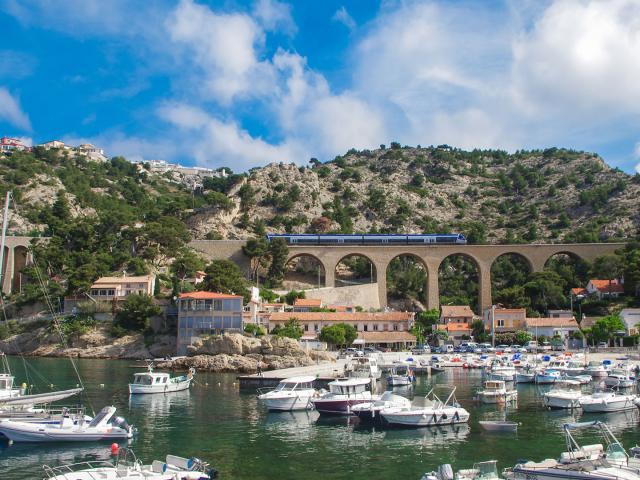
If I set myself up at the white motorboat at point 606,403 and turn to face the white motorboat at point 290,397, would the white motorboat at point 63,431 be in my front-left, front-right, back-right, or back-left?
front-left

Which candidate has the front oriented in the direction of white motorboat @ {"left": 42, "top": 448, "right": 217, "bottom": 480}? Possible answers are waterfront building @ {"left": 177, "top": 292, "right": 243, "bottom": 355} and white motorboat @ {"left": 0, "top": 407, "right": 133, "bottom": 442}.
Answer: the waterfront building

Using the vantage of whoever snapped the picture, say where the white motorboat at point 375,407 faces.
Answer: facing to the left of the viewer

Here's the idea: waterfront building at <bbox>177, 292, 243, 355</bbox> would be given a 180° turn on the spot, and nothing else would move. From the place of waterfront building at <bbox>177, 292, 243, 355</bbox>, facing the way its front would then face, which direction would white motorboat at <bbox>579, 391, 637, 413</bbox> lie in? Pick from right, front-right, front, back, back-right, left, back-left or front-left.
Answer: back-right

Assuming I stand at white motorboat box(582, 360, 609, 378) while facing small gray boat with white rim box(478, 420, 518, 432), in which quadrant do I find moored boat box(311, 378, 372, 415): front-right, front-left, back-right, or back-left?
front-right

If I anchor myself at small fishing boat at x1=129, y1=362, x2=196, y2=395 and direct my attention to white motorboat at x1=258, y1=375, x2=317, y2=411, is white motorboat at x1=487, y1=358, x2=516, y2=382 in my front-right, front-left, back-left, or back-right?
front-left

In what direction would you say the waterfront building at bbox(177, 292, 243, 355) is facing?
toward the camera

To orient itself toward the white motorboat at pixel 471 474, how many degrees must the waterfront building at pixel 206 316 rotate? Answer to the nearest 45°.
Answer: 0° — it already faces it

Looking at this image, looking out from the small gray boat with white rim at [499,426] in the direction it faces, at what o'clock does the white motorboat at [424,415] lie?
the white motorboat at [424,415] is roughly at 12 o'clock from the small gray boat with white rim at [499,426].
